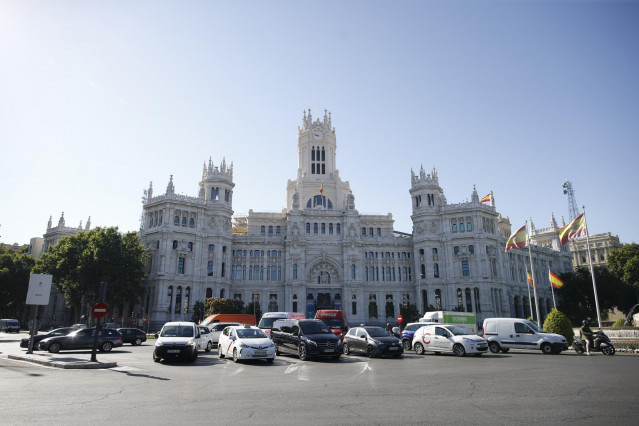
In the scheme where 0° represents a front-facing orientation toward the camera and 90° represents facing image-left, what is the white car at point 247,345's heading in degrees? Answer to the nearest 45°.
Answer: approximately 315°

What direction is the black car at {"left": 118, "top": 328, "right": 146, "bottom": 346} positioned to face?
to the viewer's left

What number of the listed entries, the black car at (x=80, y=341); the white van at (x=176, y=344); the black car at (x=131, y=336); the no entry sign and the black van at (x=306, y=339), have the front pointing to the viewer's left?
2

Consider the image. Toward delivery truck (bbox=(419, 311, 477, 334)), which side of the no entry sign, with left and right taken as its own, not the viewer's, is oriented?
left

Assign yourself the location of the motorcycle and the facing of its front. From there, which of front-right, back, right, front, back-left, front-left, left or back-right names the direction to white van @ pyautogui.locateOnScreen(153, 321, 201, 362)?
back-right

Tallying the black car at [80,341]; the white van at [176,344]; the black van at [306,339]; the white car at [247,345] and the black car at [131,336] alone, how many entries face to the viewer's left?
2

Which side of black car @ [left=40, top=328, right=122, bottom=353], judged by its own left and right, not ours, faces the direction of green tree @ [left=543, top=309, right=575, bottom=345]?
back

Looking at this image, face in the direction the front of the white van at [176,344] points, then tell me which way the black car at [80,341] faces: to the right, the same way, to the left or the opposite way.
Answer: to the right

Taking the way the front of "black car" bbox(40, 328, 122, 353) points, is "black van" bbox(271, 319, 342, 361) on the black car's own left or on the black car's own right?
on the black car's own left

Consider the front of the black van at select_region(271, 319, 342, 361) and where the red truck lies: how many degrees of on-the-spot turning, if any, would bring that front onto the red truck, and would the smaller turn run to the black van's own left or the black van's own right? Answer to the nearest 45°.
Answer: approximately 135° to the black van's own left

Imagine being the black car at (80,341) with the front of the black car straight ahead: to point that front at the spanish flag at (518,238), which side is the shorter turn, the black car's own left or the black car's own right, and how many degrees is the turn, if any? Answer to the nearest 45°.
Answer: approximately 180°

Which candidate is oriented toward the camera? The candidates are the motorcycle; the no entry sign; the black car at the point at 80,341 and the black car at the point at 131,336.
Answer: the no entry sign

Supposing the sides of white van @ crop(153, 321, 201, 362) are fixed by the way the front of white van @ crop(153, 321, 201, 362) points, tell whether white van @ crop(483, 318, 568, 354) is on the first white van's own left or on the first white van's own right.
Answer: on the first white van's own left

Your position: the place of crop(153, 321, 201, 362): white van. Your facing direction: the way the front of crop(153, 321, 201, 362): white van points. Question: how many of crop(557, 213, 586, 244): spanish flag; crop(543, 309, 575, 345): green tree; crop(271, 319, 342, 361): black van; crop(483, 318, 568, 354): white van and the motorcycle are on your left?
5

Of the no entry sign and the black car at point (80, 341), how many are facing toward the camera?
1
